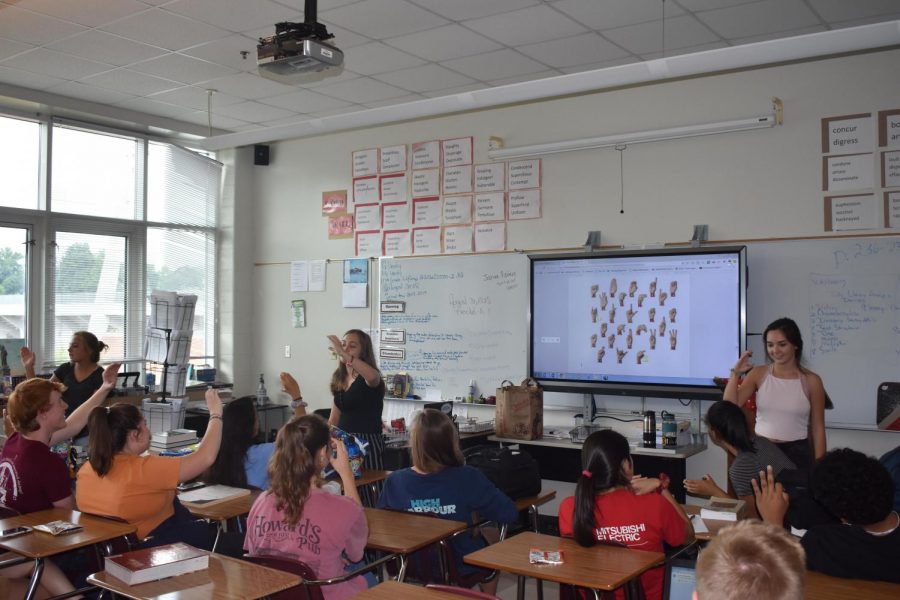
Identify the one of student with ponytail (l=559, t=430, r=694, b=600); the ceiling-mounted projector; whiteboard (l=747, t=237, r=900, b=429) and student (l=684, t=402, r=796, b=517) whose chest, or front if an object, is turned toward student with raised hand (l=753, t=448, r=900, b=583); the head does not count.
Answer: the whiteboard

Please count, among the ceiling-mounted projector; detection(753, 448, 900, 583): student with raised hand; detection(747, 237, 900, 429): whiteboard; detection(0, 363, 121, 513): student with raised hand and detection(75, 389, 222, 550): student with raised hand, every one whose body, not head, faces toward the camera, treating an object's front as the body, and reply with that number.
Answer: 1

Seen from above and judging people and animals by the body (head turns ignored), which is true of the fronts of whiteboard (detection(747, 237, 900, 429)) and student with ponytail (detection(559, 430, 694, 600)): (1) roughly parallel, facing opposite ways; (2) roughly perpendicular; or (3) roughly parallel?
roughly parallel, facing opposite ways

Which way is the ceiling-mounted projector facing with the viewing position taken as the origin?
facing away from the viewer and to the right of the viewer

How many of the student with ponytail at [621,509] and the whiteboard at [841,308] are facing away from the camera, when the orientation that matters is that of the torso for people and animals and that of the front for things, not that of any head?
1

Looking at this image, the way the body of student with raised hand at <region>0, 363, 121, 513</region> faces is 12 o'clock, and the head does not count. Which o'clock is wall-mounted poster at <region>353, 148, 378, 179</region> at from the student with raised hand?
The wall-mounted poster is roughly at 12 o'clock from the student with raised hand.

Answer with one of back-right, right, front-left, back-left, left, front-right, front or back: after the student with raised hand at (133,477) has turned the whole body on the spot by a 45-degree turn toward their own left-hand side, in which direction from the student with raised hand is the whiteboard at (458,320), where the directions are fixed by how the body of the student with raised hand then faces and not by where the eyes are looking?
front-right

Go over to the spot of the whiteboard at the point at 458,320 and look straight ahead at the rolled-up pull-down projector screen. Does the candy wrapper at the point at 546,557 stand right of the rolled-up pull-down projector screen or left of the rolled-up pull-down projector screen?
right

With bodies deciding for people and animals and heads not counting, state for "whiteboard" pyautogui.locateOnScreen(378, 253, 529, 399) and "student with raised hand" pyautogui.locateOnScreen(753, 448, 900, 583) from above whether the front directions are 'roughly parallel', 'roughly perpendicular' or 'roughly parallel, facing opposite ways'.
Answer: roughly parallel, facing opposite ways

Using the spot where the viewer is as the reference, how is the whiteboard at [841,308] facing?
facing the viewer

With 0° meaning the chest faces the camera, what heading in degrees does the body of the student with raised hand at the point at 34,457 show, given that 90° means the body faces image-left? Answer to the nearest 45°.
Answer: approximately 225°

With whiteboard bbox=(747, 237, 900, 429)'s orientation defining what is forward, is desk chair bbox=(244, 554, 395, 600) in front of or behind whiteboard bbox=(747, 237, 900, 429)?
in front

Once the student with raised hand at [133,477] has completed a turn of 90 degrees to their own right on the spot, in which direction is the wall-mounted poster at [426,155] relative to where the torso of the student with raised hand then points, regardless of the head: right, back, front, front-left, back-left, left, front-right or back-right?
left

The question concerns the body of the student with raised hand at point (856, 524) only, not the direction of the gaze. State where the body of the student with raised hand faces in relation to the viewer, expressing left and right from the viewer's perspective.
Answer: facing away from the viewer and to the left of the viewer

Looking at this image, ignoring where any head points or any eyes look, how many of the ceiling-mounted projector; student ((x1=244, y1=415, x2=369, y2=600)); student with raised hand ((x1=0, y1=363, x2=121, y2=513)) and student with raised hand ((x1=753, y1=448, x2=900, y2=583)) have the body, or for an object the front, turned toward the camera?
0

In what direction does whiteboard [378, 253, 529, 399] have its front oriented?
toward the camera
